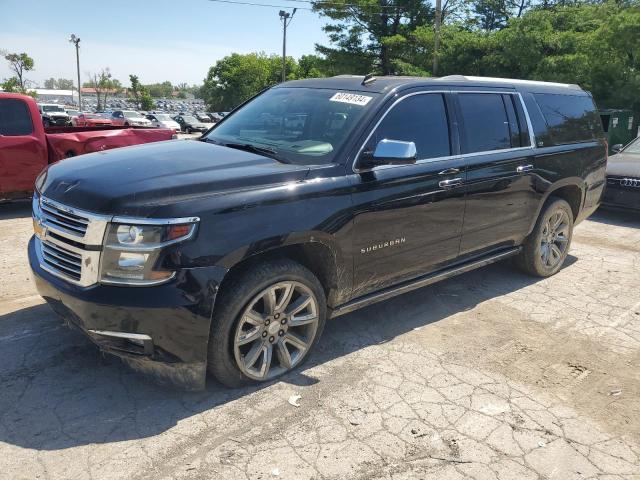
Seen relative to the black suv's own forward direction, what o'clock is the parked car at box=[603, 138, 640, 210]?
The parked car is roughly at 6 o'clock from the black suv.

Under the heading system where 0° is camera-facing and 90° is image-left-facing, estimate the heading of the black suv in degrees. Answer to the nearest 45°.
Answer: approximately 45°

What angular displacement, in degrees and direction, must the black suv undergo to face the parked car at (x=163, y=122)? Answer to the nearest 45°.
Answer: approximately 135° to its right

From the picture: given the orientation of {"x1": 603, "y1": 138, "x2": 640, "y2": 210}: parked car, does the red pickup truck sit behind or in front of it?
in front

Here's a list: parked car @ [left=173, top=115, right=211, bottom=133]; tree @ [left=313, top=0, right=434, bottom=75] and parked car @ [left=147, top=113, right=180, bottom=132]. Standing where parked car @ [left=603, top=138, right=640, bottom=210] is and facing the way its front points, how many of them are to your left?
0

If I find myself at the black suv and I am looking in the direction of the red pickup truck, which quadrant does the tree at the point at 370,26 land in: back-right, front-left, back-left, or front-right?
front-right

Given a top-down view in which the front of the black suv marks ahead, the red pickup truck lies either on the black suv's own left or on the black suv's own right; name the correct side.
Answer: on the black suv's own right

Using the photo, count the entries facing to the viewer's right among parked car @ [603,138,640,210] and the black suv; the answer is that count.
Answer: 0

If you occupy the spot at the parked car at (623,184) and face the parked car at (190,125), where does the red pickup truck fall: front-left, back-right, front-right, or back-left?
front-left
